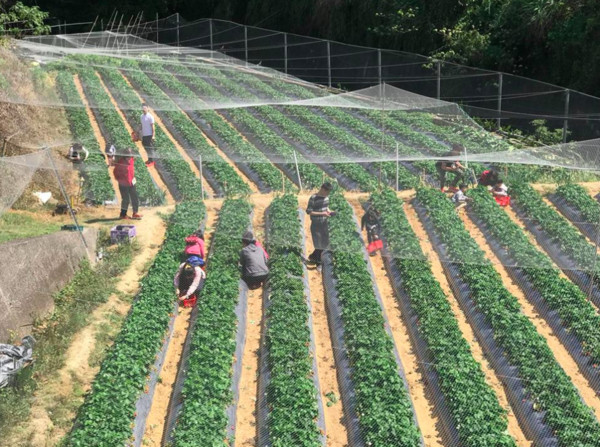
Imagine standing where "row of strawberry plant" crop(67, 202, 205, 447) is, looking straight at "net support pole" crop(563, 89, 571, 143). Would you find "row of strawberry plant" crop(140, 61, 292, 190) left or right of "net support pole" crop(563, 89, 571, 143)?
left

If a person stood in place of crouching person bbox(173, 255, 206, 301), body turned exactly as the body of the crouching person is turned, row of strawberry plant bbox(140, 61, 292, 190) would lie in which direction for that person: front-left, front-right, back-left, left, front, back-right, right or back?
back-right

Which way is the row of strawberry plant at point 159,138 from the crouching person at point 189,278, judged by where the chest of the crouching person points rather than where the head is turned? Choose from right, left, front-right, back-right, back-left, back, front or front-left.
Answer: back-right

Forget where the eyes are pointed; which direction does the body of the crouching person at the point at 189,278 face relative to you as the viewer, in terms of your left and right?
facing the viewer and to the left of the viewer

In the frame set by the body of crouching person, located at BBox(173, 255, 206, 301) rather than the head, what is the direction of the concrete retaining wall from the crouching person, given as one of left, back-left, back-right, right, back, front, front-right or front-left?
front-right
